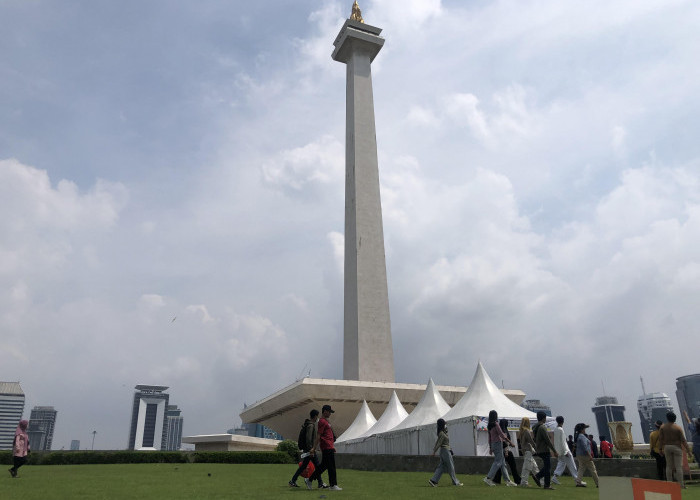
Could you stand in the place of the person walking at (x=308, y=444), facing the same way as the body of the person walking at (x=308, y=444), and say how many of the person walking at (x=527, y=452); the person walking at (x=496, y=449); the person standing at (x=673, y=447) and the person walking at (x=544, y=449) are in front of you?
4

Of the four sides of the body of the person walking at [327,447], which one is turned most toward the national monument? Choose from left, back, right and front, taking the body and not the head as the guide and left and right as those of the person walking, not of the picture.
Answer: left

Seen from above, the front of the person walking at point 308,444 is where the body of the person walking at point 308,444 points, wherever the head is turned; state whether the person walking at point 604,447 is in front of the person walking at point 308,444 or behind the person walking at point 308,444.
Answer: in front

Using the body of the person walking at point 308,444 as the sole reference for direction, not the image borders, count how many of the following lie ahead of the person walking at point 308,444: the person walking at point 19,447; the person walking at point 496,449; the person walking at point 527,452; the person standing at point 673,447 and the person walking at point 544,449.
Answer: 4

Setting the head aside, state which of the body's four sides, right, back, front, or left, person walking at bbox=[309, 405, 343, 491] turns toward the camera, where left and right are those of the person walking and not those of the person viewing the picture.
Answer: right
